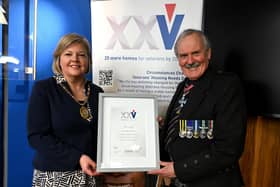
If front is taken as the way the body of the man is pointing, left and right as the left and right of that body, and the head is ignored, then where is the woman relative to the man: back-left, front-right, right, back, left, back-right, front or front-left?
front-right

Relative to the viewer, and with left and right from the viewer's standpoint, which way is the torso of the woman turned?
facing the viewer and to the right of the viewer

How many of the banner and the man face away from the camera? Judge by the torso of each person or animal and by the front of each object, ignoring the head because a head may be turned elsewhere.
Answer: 0

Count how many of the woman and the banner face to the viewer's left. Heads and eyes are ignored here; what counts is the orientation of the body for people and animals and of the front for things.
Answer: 0

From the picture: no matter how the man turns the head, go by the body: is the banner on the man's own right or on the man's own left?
on the man's own right

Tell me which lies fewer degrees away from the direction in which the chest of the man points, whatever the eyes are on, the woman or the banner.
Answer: the woman

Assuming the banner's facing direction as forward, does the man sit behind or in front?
in front

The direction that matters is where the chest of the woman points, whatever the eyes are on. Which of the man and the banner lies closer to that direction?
the man

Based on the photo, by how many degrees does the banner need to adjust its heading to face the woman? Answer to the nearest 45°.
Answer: approximately 45° to its right

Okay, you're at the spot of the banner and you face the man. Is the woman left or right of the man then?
right

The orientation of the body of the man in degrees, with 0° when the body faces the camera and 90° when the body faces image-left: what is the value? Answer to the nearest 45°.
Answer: approximately 45°

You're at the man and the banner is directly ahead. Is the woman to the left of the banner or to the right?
left
